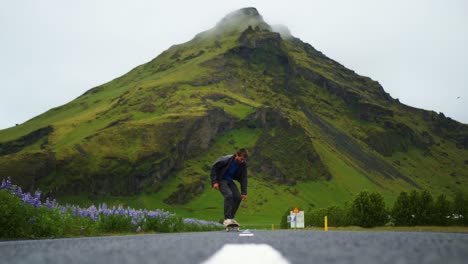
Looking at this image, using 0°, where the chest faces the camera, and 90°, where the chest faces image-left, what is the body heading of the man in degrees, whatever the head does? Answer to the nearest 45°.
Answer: approximately 315°
